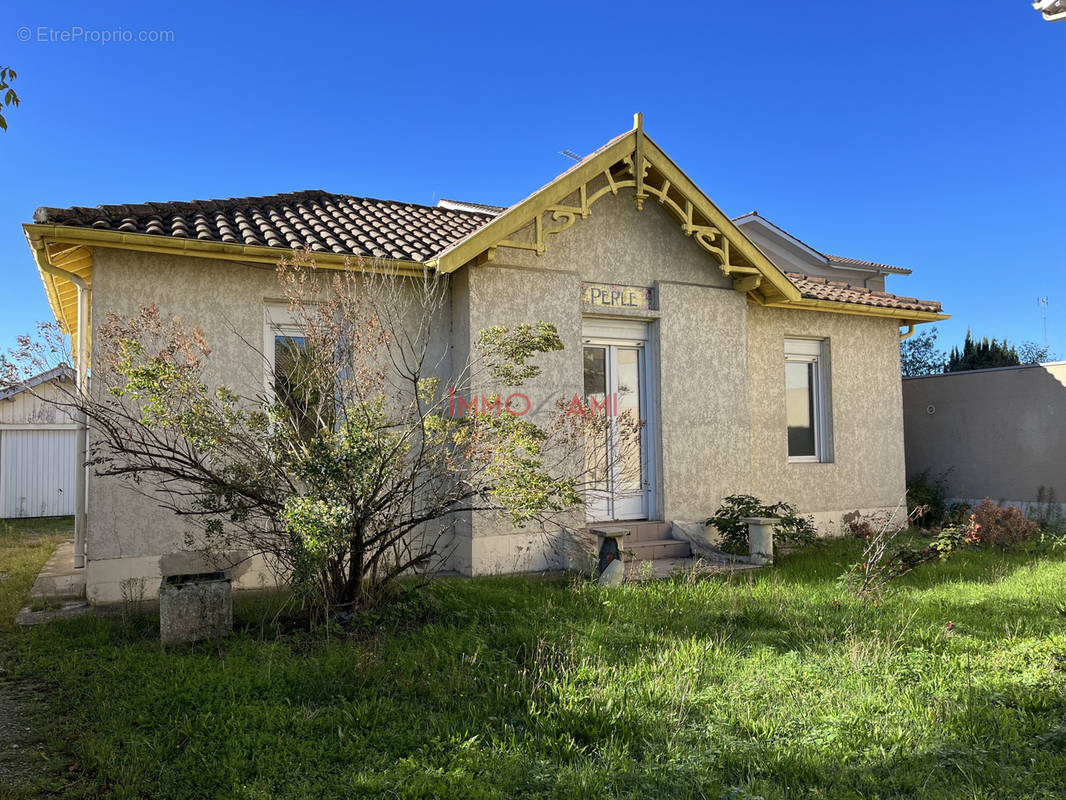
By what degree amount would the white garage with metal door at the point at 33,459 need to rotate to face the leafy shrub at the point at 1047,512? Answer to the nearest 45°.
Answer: approximately 45° to its left

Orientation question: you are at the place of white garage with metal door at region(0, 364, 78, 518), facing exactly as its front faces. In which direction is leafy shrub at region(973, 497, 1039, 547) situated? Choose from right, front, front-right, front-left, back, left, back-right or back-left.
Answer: front-left

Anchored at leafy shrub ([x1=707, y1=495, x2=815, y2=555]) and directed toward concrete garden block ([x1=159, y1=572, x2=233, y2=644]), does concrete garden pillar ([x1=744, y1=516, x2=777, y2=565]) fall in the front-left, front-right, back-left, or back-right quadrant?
front-left

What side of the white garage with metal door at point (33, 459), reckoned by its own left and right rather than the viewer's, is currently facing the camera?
front

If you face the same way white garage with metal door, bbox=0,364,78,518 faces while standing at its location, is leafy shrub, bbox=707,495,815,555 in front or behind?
in front

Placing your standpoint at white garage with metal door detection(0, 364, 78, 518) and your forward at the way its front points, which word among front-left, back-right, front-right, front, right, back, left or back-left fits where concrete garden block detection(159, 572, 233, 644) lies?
front

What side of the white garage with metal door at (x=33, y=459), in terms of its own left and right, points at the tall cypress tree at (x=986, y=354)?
left

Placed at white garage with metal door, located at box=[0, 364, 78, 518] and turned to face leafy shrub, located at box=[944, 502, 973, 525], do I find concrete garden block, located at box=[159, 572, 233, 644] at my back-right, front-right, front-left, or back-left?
front-right

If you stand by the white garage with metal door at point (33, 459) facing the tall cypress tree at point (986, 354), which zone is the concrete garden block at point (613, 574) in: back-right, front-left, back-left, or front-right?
front-right

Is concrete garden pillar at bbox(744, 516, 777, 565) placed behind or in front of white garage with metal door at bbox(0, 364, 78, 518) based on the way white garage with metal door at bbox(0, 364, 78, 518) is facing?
in front
